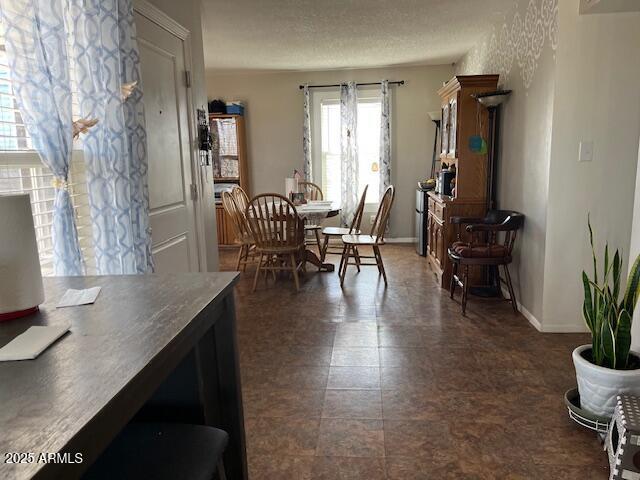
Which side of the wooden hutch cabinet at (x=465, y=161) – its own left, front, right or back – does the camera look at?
left

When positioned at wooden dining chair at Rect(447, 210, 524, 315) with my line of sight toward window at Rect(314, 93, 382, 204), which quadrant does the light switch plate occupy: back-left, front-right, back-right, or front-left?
back-right

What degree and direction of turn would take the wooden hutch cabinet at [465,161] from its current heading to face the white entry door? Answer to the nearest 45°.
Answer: approximately 45° to its left

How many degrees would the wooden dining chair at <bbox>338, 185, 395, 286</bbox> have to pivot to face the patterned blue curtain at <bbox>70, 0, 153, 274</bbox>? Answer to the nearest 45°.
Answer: approximately 45° to its left

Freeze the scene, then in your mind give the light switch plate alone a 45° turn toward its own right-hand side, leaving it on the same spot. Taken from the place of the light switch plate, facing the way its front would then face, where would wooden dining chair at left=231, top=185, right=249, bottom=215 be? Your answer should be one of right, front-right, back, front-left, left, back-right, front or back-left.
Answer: front-right

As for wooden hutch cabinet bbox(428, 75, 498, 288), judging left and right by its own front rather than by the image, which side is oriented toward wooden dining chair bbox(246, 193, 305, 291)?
front

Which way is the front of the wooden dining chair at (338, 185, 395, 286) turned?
to the viewer's left

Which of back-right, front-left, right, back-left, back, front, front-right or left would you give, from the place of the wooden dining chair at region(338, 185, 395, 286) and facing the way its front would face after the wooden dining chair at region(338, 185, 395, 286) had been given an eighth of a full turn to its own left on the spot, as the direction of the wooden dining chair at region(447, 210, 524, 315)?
left

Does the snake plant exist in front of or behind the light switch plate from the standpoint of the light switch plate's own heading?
in front

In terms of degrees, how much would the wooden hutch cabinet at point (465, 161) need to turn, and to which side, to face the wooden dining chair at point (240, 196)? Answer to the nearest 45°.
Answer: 0° — it already faces it

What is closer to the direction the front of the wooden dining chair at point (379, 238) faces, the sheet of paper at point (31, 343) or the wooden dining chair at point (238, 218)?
the wooden dining chair
